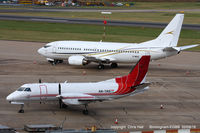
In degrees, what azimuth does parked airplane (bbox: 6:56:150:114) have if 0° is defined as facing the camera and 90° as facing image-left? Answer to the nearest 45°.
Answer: approximately 90°
